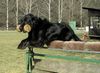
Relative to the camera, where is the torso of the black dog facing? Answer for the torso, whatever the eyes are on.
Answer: to the viewer's left
